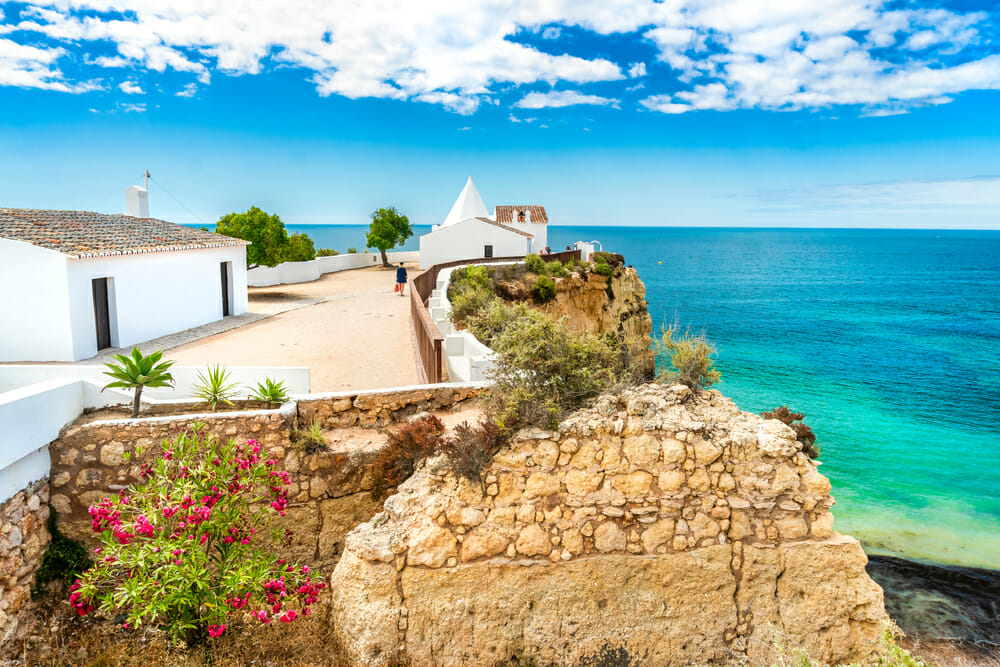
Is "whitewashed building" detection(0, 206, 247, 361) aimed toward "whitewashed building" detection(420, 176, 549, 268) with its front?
no

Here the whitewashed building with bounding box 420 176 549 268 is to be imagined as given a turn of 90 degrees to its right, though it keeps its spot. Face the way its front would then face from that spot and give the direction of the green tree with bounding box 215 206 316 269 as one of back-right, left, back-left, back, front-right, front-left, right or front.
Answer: front-left

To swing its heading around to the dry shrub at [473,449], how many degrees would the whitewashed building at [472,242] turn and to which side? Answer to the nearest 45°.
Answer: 0° — it already faces it

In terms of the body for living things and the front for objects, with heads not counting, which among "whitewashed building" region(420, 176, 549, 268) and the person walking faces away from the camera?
the person walking

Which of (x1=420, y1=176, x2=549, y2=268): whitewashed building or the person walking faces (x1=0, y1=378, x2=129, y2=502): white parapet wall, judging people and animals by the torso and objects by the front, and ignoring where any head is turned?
the whitewashed building

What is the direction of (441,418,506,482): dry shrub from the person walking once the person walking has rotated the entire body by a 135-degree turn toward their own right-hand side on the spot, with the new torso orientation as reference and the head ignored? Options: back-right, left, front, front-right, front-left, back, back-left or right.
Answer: front-right

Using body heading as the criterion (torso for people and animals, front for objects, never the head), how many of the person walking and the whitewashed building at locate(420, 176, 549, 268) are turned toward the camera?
1

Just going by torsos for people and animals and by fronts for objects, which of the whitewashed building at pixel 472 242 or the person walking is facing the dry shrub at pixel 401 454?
the whitewashed building

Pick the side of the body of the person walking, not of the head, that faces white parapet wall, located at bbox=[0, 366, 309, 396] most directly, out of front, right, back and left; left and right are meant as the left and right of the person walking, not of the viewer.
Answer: back

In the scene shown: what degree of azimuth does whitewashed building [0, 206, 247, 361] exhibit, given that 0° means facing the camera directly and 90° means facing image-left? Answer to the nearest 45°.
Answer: approximately 315°

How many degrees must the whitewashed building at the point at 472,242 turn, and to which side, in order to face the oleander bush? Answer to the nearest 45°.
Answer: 0° — it already faces it

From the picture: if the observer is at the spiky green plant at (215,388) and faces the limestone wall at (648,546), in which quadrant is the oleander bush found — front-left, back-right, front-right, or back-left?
front-right

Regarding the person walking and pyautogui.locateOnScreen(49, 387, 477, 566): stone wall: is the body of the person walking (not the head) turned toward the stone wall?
no

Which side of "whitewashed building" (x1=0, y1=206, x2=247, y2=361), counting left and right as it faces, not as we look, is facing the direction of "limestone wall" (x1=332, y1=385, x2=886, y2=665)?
front

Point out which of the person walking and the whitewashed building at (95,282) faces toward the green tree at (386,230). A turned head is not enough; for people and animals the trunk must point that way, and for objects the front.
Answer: the person walking

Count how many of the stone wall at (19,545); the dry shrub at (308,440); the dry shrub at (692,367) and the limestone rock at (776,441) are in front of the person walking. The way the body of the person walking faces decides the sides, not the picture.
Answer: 0

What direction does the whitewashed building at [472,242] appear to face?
toward the camera

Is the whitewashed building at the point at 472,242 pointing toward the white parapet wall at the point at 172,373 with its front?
yes

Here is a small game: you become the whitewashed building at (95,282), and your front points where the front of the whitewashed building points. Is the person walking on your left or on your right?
on your left

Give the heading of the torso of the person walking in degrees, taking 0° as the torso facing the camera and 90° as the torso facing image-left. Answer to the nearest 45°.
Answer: approximately 180°
